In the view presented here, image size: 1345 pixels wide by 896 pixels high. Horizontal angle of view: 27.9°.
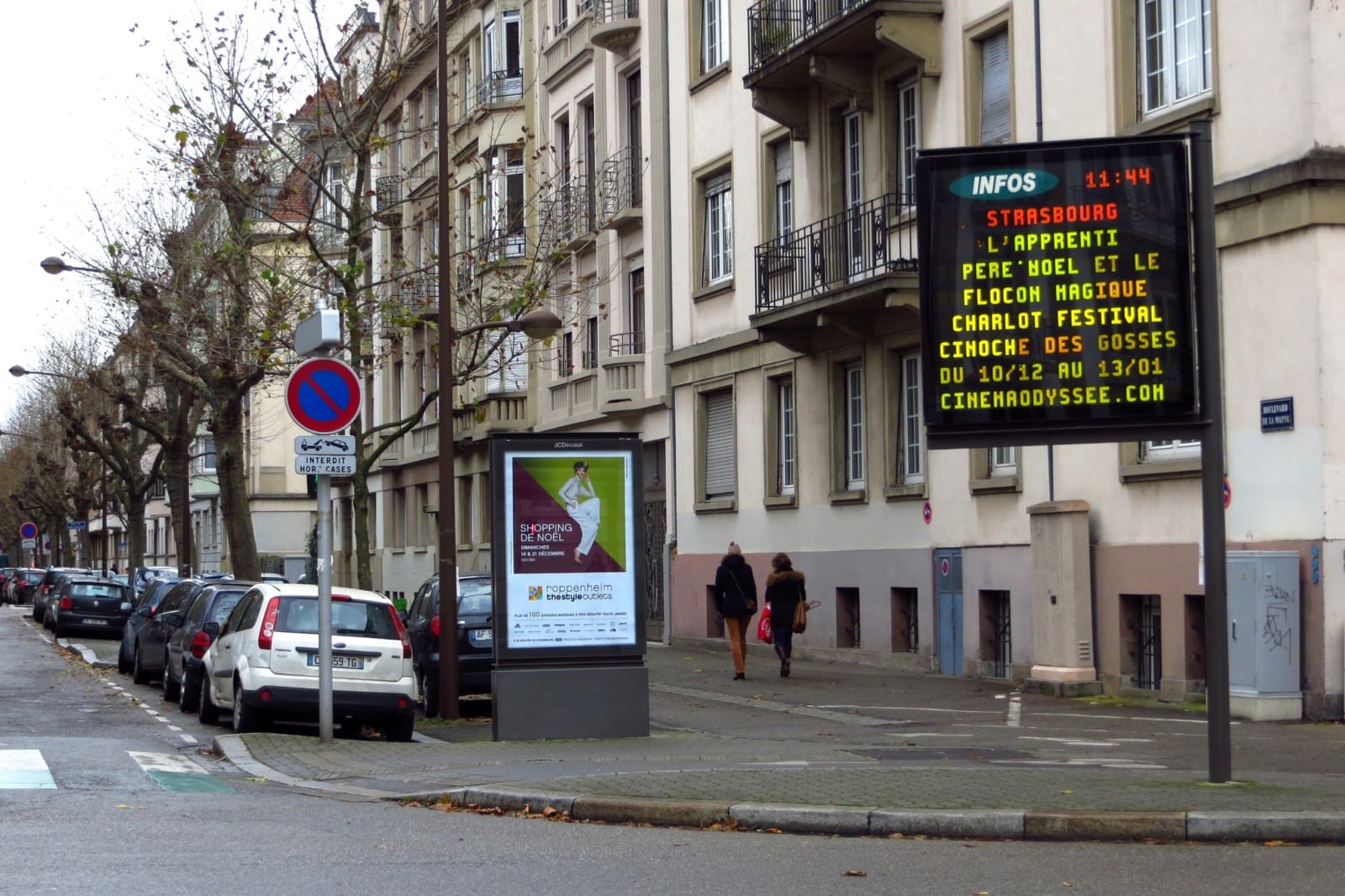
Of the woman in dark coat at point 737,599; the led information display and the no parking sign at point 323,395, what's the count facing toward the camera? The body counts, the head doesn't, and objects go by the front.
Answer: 2

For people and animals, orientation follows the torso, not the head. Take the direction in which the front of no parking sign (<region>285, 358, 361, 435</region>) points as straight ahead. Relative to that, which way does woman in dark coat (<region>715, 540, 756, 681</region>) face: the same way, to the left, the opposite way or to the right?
the opposite way

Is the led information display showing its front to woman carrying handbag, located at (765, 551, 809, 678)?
no

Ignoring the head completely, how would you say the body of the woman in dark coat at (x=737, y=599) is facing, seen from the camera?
away from the camera

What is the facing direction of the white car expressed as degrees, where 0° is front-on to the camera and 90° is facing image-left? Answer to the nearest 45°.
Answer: approximately 135°

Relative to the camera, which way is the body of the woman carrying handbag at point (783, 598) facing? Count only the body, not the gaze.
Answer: away from the camera

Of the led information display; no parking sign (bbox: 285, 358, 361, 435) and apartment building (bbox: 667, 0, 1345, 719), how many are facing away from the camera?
0

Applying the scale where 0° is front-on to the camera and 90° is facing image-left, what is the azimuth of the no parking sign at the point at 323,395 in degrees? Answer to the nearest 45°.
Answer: approximately 0°

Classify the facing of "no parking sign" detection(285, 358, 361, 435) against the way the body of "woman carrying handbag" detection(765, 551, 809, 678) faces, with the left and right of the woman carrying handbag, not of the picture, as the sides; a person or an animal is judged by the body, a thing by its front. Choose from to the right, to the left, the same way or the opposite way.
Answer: the opposite way

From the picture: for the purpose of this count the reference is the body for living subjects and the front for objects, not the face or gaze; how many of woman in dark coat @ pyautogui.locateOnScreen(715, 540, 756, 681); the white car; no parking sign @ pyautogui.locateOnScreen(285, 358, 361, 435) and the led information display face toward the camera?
2

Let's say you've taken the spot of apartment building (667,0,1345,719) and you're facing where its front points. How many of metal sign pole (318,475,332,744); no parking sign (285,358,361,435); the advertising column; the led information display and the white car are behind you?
0

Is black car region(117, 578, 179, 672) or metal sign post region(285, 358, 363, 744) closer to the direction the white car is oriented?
the black car

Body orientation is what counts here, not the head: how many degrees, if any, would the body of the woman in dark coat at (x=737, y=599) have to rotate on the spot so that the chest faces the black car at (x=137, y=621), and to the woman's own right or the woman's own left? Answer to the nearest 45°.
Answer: approximately 45° to the woman's own left

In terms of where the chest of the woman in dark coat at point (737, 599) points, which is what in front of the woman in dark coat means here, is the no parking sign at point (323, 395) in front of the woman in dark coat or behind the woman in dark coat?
behind

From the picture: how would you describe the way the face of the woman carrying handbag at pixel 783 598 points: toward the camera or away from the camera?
away from the camera

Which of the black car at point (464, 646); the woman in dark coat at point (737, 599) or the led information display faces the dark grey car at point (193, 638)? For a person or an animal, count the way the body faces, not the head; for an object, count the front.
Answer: the black car

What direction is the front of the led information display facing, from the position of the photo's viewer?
facing the viewer

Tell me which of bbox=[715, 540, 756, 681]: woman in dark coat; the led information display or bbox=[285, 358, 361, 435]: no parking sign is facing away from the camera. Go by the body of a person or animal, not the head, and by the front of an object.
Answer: the woman in dark coat

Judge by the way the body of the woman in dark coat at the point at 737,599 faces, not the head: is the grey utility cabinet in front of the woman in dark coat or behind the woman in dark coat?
behind
